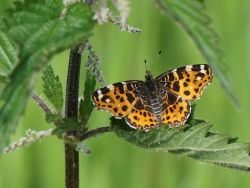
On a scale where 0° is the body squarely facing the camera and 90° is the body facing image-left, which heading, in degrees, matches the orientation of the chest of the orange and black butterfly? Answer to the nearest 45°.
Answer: approximately 180°
